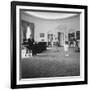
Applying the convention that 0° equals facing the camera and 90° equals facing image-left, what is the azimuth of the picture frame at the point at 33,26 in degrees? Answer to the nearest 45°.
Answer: approximately 315°
